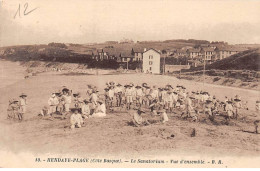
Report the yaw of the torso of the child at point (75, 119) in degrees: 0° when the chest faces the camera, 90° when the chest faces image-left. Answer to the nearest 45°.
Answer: approximately 0°

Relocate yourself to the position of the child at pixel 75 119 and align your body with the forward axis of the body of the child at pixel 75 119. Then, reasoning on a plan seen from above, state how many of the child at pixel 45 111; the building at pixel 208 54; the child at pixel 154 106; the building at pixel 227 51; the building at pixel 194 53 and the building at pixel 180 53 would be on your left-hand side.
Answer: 5
